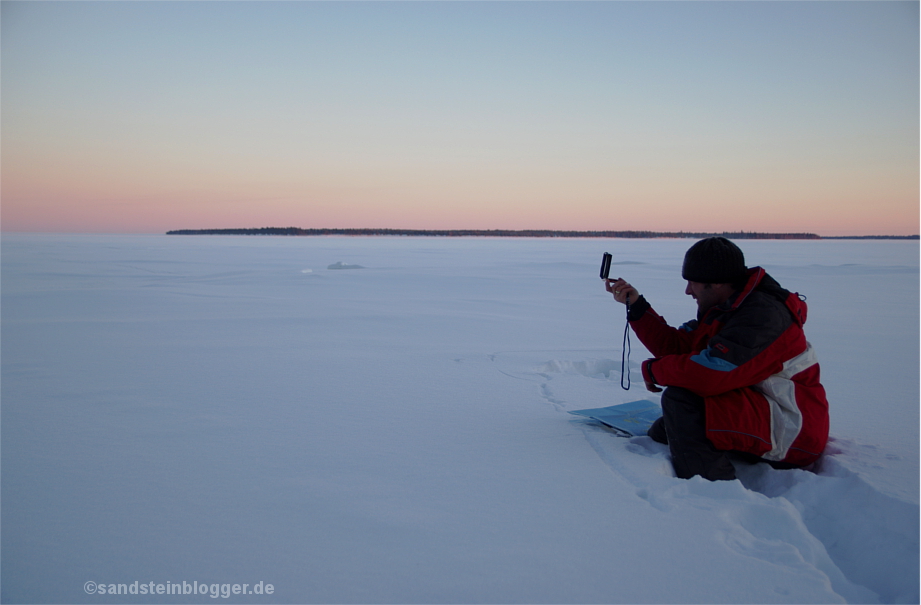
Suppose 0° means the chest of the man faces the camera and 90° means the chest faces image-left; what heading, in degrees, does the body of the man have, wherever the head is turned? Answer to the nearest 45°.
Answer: approximately 90°
